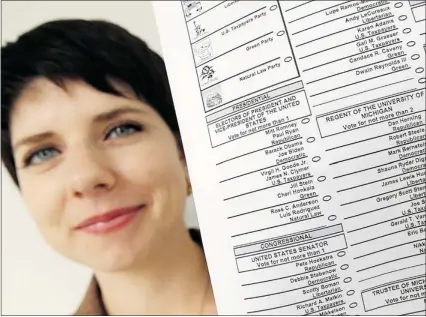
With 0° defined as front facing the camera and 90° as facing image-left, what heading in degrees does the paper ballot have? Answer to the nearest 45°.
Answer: approximately 0°

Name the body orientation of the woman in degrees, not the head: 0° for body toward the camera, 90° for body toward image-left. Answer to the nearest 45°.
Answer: approximately 0°
